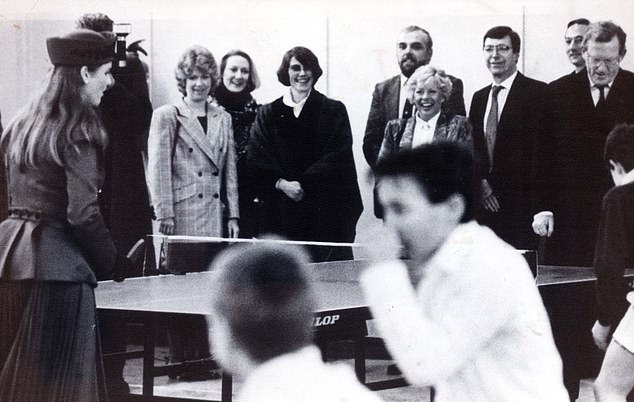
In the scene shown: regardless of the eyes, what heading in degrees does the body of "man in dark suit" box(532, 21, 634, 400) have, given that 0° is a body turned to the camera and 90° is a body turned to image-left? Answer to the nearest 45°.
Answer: approximately 0°

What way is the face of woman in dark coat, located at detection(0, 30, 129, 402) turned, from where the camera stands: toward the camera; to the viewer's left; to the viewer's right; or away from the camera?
to the viewer's right

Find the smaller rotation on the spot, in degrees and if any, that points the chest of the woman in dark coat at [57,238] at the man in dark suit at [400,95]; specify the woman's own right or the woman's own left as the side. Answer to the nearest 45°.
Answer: approximately 45° to the woman's own right

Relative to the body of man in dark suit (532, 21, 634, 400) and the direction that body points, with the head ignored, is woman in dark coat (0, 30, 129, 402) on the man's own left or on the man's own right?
on the man's own right

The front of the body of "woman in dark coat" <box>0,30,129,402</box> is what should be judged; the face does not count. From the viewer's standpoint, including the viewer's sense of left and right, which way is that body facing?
facing away from the viewer and to the right of the viewer

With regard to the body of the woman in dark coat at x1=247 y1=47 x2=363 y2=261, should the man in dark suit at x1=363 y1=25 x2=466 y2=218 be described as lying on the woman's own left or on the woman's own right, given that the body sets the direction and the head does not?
on the woman's own left

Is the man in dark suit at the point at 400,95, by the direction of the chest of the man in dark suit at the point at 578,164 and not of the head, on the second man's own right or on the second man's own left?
on the second man's own right

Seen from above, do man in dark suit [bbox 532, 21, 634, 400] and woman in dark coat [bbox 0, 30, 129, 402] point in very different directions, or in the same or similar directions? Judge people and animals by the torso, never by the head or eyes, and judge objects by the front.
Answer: very different directions
